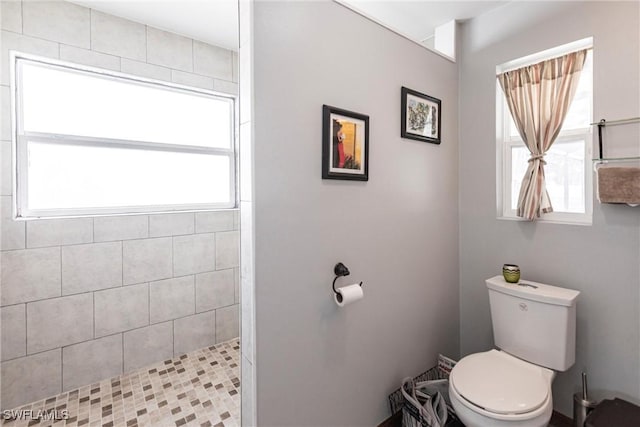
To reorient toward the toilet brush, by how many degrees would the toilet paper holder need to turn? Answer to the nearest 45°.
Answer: approximately 45° to its left

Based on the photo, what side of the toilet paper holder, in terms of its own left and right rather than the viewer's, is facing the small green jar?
left

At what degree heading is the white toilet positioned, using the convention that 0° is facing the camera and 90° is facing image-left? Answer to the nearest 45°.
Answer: approximately 45°

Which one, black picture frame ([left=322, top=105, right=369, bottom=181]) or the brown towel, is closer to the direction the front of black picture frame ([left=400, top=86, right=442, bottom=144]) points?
the brown towel

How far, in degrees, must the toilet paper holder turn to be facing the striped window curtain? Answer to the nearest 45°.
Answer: approximately 45° to its left

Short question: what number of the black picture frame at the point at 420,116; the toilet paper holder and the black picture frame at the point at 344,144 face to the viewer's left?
0

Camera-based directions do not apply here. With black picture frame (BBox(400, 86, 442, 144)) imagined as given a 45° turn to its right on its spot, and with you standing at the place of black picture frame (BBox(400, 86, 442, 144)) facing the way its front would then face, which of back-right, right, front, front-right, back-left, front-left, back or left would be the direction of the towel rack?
left
